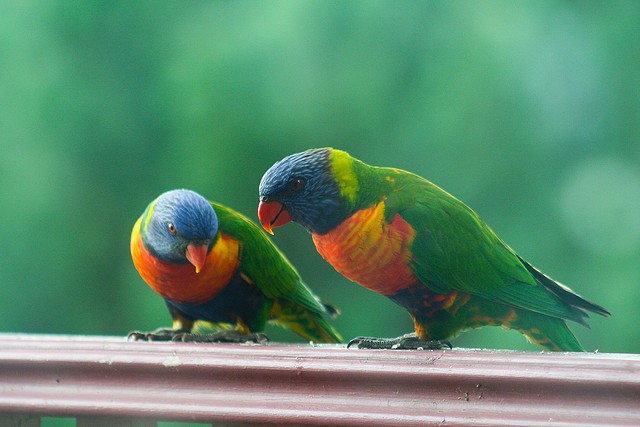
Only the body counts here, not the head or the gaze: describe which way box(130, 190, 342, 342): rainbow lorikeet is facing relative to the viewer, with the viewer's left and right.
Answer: facing the viewer and to the left of the viewer

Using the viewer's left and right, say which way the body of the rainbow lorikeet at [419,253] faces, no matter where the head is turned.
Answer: facing to the left of the viewer

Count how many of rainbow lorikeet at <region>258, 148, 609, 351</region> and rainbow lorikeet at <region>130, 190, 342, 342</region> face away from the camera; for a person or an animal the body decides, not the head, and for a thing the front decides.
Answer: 0
